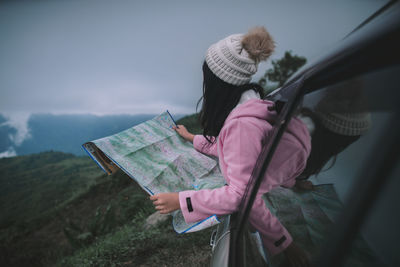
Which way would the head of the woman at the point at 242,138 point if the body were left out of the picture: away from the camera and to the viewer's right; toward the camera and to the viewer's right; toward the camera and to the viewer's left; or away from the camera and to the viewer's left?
away from the camera and to the viewer's left

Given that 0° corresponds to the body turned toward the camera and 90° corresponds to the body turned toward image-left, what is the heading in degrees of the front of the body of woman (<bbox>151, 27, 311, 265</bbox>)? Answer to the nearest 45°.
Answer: approximately 90°

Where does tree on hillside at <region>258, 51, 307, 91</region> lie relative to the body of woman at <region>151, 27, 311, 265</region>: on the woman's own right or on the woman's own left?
on the woman's own right
